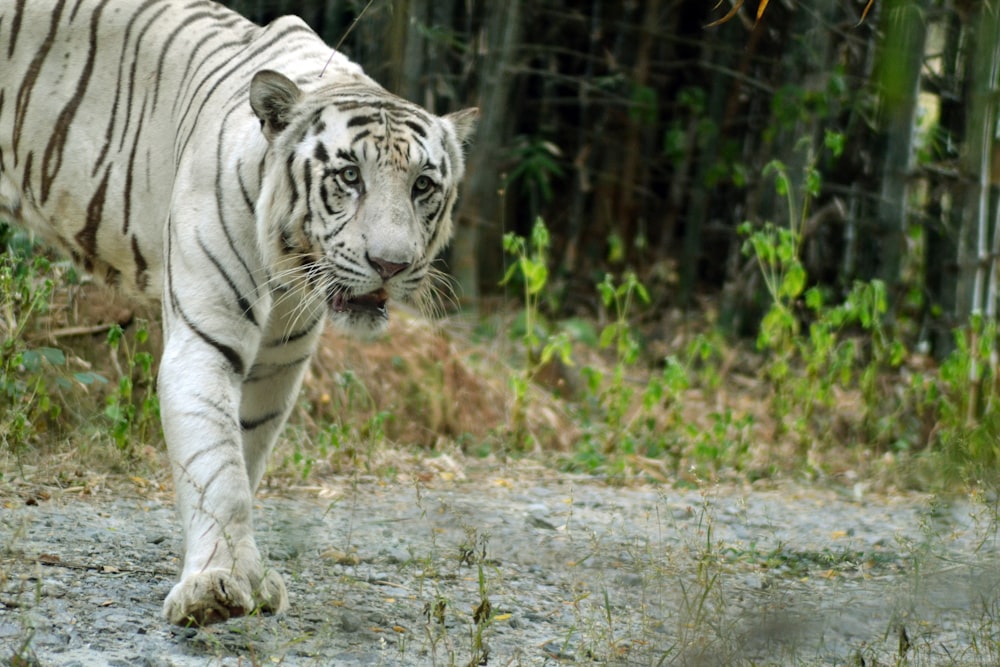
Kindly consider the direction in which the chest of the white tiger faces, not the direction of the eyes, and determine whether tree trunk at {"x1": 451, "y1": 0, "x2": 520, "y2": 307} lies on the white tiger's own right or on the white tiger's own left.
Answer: on the white tiger's own left

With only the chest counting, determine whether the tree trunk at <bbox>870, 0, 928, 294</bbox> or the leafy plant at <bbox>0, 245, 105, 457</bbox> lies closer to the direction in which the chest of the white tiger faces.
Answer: the tree trunk

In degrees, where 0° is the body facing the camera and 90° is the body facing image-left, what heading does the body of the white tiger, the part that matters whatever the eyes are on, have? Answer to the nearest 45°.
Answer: approximately 315°

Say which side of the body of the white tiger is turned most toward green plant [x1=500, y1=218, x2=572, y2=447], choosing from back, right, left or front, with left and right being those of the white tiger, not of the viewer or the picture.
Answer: left

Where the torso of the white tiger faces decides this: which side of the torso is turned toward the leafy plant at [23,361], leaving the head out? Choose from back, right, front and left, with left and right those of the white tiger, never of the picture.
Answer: back

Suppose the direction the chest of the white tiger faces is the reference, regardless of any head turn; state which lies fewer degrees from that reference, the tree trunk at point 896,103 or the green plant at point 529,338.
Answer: the tree trunk
